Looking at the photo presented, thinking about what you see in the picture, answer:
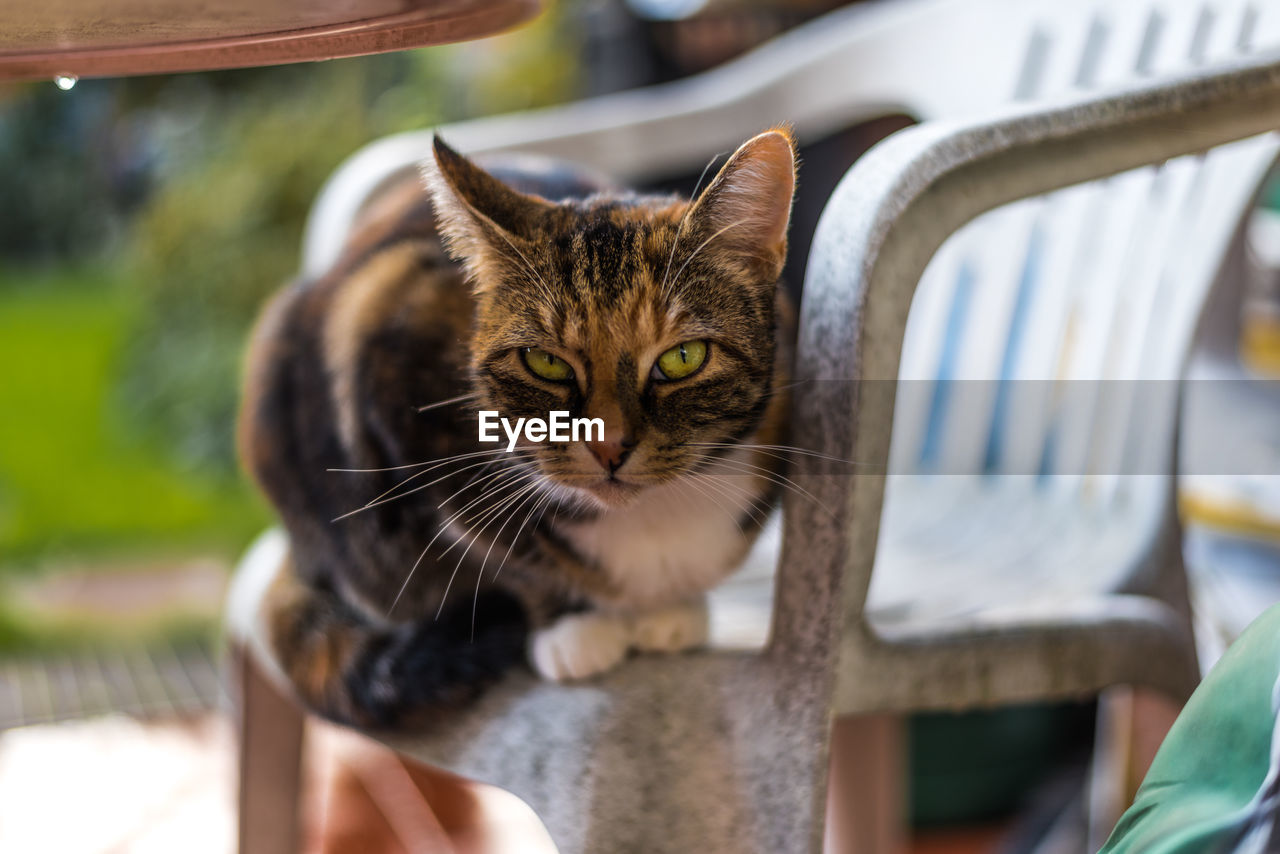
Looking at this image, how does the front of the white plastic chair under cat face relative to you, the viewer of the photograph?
facing the viewer and to the left of the viewer

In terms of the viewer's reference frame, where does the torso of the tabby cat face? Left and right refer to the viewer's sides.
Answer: facing the viewer and to the right of the viewer
